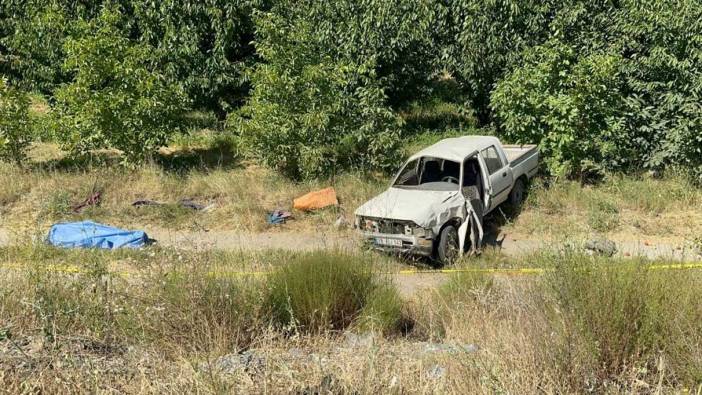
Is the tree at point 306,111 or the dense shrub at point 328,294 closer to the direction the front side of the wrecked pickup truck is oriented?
the dense shrub

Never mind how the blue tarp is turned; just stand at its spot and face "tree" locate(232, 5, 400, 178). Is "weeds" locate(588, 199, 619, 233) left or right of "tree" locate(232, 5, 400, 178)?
right

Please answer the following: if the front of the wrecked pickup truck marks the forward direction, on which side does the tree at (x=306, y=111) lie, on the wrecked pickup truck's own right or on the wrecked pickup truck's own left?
on the wrecked pickup truck's own right

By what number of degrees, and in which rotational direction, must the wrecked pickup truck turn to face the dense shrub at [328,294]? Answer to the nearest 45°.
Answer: approximately 45° to its left

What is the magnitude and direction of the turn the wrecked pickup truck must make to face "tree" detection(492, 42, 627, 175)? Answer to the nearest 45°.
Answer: approximately 180°

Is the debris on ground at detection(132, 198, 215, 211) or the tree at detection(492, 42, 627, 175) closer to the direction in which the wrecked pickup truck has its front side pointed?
the debris on ground

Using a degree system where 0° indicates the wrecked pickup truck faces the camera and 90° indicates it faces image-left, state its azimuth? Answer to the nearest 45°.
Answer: approximately 45°

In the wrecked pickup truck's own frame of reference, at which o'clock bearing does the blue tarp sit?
The blue tarp is roughly at 1 o'clock from the wrecked pickup truck.

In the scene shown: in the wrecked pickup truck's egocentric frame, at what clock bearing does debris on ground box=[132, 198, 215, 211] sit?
The debris on ground is roughly at 2 o'clock from the wrecked pickup truck.

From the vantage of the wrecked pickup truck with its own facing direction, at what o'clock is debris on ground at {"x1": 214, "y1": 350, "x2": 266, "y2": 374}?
The debris on ground is roughly at 11 o'clock from the wrecked pickup truck.

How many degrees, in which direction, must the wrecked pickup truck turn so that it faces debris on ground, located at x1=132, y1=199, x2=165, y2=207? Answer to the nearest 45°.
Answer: approximately 45° to its right

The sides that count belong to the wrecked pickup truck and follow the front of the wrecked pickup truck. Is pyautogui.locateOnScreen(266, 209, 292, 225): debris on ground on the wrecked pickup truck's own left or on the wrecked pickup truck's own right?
on the wrecked pickup truck's own right

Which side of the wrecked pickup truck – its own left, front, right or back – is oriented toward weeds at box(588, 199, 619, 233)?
back
